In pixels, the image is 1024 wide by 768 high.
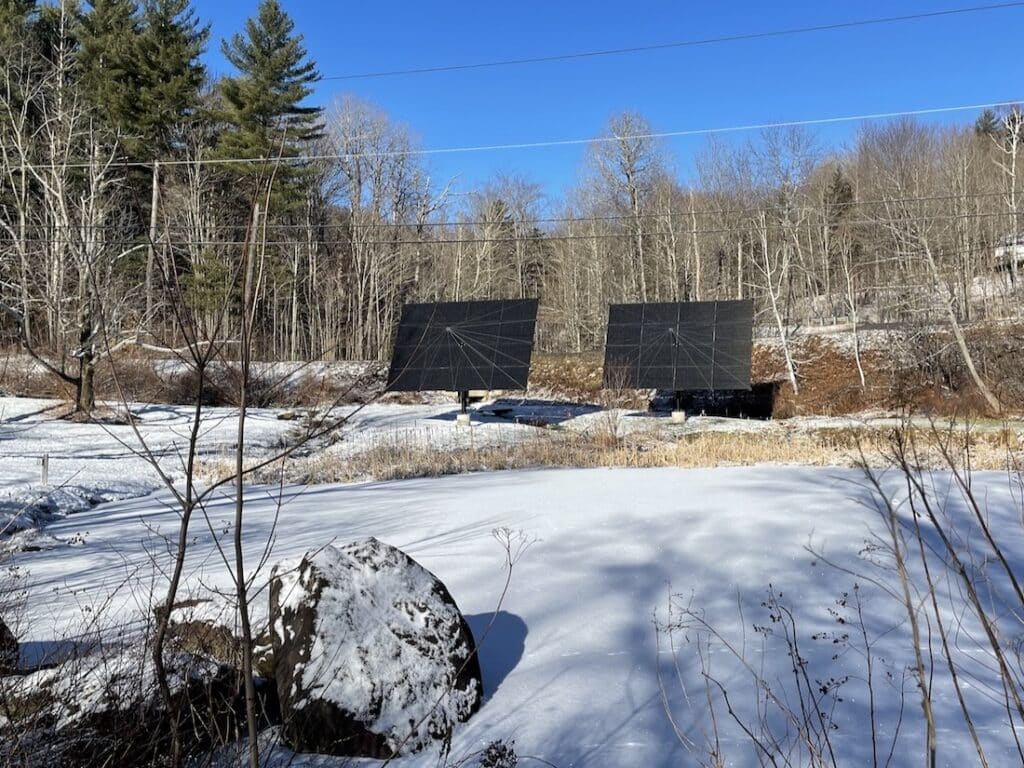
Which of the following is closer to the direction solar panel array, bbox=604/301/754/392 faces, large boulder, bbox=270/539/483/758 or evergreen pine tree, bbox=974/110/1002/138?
the large boulder

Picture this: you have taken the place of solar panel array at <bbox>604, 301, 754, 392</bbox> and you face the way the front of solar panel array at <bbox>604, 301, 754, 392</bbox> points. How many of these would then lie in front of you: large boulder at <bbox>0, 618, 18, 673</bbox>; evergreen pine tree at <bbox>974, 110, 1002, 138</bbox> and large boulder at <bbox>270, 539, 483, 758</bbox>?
2

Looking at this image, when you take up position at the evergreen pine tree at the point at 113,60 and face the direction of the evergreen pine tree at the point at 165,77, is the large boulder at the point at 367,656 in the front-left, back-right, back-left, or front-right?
front-right

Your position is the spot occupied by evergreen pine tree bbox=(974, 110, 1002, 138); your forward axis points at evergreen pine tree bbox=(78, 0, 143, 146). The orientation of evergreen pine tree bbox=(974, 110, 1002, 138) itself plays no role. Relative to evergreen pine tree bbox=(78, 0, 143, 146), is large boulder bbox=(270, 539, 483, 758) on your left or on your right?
left

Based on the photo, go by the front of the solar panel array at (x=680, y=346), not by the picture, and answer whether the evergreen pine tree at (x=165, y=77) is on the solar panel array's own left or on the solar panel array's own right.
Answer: on the solar panel array's own right

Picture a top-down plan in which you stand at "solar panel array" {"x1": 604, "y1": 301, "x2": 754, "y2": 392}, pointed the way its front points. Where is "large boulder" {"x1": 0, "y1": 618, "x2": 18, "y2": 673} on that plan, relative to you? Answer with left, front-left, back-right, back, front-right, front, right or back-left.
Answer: front

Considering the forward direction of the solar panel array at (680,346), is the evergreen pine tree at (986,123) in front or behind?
behind

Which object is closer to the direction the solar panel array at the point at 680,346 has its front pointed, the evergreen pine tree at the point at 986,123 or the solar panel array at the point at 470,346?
the solar panel array

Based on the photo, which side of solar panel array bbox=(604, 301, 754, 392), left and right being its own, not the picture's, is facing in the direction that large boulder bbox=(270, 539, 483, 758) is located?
front

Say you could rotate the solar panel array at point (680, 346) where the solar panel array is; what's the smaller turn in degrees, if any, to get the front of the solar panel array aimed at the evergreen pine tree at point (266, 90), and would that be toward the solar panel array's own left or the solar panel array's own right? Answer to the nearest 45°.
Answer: approximately 90° to the solar panel array's own right

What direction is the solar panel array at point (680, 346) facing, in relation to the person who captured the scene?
facing the viewer

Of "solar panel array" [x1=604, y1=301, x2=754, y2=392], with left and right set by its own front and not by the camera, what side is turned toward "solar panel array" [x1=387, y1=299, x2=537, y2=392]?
right

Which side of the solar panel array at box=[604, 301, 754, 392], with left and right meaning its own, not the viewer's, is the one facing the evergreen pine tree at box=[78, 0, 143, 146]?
right
